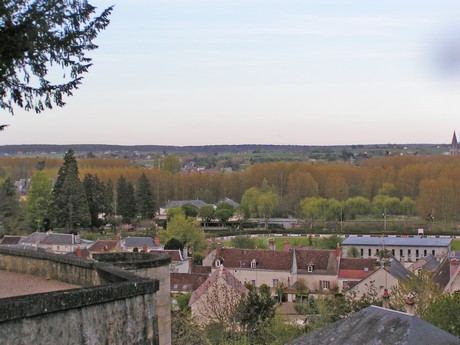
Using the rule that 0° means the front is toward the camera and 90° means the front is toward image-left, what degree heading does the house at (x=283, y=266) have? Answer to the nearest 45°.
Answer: approximately 0°

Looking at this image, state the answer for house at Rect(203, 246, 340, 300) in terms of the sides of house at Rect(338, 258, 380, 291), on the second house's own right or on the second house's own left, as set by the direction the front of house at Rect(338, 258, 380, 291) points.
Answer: on the second house's own right

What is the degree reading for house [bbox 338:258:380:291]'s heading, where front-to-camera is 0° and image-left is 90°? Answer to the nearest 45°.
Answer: approximately 0°

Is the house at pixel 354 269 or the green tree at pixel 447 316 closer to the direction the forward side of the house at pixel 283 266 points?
the green tree

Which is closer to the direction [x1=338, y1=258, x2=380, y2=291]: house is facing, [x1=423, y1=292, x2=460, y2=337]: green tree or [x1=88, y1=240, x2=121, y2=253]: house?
the green tree

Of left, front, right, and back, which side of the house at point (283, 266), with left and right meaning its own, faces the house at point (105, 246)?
right

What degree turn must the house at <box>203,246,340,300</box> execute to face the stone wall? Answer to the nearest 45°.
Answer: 0° — it already faces it

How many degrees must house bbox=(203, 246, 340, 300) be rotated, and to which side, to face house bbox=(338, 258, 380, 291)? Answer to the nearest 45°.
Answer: approximately 90° to its left

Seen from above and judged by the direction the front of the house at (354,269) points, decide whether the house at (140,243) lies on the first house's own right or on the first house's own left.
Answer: on the first house's own right

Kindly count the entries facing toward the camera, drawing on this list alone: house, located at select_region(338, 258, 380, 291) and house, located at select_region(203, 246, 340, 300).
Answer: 2

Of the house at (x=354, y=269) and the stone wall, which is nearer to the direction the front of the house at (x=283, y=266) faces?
the stone wall
